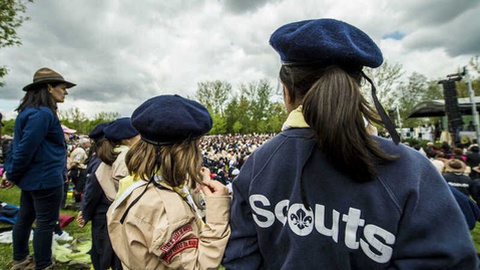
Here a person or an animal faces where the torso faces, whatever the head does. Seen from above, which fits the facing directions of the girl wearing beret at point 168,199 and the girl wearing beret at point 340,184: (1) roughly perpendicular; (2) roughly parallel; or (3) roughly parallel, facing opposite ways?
roughly parallel

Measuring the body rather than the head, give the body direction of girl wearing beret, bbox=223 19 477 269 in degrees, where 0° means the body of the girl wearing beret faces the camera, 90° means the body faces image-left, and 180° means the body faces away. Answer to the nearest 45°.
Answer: approximately 180°

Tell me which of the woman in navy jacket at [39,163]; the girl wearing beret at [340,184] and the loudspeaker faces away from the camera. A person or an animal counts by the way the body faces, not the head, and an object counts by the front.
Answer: the girl wearing beret

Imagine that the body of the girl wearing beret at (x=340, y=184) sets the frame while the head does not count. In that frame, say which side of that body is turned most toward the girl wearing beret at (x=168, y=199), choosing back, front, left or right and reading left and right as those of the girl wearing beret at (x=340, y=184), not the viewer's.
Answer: left

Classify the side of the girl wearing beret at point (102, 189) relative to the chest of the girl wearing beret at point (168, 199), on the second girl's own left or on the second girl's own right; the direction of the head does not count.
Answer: on the second girl's own left

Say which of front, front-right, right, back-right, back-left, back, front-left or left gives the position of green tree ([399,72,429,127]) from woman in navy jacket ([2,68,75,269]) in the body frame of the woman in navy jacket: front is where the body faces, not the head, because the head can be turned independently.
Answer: front

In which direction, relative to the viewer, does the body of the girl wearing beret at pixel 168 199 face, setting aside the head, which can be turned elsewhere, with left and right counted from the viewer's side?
facing away from the viewer and to the right of the viewer

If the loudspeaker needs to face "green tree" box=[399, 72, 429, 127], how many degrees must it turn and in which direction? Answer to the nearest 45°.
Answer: approximately 135° to its right

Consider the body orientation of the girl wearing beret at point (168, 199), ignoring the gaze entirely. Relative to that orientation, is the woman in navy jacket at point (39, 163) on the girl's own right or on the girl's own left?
on the girl's own left

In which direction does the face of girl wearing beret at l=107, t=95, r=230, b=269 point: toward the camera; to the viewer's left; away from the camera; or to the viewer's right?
away from the camera

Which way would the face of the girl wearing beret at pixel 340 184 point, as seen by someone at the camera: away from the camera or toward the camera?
away from the camera
